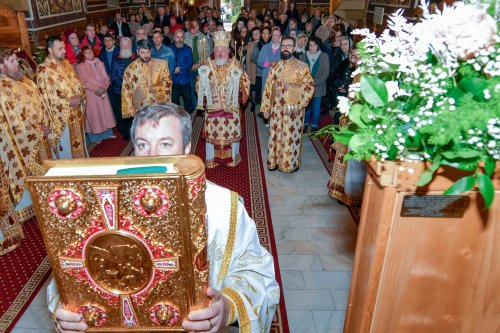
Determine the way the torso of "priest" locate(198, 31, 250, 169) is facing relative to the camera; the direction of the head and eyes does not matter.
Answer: toward the camera

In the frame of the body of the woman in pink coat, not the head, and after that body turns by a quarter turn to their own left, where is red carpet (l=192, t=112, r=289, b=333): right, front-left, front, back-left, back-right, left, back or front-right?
right

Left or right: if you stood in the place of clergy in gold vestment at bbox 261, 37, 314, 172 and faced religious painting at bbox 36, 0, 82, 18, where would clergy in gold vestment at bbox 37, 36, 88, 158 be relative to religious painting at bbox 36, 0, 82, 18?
left

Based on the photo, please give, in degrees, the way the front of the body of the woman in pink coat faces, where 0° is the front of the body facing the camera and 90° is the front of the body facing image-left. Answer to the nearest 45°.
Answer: approximately 315°

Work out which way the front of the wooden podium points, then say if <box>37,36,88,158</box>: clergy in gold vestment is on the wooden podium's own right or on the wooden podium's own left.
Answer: on the wooden podium's own right

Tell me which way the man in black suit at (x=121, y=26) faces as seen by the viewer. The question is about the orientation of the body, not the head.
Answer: toward the camera

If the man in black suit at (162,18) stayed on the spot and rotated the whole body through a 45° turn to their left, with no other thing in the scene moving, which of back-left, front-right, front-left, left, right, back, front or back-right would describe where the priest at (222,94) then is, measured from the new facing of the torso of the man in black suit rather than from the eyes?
front-right

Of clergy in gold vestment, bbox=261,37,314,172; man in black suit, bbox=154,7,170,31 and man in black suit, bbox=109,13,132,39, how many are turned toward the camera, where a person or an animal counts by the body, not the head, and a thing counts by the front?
3

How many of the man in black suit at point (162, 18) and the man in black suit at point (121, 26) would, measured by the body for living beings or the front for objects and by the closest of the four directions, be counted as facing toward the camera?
2

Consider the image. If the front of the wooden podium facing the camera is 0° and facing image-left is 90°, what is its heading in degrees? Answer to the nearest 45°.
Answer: approximately 0°

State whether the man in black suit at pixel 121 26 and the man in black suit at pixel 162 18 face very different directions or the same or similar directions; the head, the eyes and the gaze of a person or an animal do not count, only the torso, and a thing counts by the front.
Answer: same or similar directions

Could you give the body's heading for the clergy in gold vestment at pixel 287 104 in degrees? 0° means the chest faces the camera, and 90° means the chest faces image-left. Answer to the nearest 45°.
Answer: approximately 0°

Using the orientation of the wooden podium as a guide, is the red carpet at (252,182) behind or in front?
behind

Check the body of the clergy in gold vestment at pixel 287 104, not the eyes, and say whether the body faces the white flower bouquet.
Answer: yes

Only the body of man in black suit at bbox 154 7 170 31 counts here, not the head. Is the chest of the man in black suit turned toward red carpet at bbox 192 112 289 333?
yes

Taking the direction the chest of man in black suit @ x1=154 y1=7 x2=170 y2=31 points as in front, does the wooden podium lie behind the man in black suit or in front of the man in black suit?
in front

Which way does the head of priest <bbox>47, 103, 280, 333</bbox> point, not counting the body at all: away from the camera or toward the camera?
toward the camera
